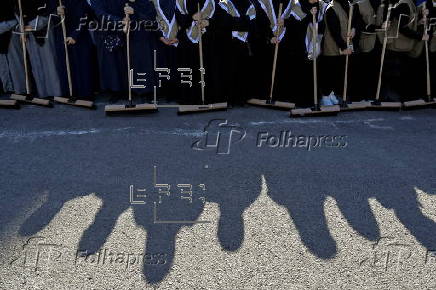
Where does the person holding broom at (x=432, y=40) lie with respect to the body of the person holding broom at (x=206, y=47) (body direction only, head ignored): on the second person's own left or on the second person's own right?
on the second person's own left

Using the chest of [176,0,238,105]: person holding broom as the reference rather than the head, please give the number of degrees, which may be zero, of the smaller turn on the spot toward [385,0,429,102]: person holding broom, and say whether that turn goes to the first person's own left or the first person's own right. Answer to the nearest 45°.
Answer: approximately 90° to the first person's own left

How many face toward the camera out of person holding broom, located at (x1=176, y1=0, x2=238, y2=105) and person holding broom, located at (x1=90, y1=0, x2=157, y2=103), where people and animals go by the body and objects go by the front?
2

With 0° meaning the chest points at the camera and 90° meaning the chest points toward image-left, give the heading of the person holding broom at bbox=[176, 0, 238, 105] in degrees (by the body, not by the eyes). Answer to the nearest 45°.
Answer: approximately 0°

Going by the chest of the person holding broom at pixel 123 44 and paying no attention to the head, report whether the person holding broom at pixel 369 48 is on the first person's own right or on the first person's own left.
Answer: on the first person's own left

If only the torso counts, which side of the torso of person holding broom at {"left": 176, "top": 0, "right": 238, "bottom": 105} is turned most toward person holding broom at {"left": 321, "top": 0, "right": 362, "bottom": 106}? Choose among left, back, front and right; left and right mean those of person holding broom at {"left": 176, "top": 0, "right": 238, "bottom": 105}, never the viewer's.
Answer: left

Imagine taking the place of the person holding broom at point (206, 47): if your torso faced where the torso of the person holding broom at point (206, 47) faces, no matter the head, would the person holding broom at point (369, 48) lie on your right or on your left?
on your left
